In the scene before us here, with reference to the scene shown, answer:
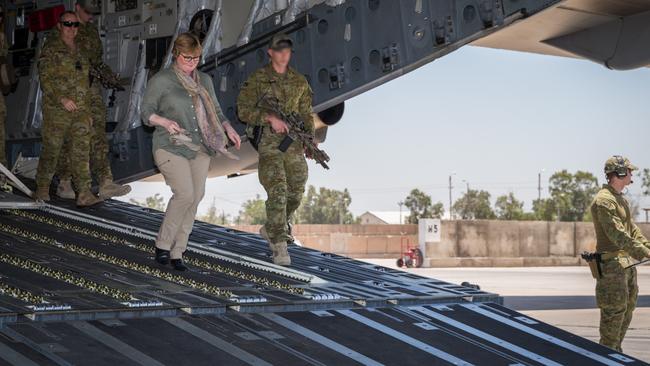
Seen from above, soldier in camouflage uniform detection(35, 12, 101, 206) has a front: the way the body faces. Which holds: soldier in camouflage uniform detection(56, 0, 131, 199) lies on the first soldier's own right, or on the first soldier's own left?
on the first soldier's own left

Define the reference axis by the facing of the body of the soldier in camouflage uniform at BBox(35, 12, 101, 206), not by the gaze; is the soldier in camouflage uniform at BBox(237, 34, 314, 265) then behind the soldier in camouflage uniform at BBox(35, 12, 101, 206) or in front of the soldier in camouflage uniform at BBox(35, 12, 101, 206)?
in front

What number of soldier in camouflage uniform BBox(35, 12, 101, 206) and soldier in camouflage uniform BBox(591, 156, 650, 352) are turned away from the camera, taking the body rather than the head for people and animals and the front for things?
0

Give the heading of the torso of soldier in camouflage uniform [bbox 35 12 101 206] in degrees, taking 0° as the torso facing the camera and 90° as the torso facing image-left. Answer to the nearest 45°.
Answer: approximately 315°

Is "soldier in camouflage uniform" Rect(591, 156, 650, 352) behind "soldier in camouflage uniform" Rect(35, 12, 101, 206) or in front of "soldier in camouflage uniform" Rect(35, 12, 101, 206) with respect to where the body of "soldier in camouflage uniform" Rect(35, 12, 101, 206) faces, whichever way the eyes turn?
in front

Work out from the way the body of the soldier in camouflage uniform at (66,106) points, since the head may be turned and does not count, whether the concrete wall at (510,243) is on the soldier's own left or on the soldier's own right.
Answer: on the soldier's own left
